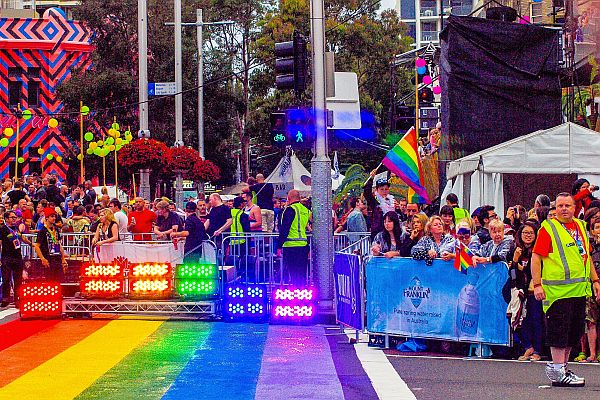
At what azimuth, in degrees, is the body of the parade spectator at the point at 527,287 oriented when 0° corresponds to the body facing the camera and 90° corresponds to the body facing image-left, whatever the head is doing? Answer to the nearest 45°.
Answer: approximately 45°

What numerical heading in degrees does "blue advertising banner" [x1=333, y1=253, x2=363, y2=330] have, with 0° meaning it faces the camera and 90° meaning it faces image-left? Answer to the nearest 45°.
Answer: approximately 45°

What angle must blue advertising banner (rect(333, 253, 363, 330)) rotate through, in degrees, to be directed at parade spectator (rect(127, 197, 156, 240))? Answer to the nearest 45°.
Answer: approximately 90° to its right

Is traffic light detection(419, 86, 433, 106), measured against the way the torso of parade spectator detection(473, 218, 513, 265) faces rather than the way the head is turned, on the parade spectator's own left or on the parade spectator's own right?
on the parade spectator's own right
